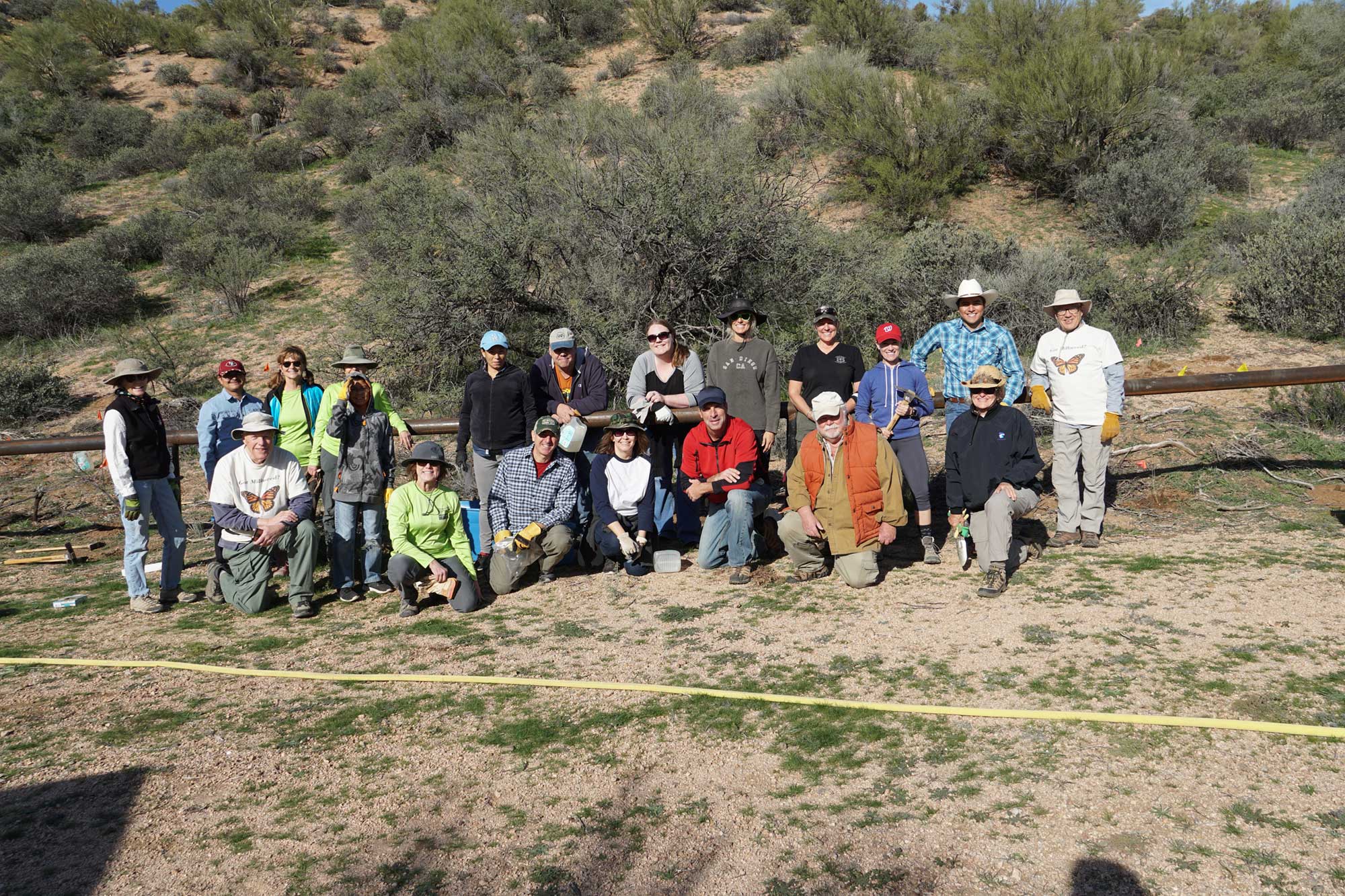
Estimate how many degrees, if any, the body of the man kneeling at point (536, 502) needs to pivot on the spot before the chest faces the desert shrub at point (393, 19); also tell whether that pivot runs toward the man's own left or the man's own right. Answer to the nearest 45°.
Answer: approximately 180°

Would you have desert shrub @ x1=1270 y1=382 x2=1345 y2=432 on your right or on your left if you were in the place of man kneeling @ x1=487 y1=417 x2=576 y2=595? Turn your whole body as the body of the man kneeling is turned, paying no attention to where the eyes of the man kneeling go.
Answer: on your left

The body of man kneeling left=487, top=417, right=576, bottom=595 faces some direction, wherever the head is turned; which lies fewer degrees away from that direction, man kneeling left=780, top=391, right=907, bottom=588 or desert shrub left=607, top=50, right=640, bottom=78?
the man kneeling

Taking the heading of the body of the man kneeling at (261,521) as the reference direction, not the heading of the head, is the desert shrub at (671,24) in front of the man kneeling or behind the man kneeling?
behind

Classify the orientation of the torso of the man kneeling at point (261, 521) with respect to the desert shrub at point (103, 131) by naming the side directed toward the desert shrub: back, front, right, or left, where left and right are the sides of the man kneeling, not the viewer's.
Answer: back

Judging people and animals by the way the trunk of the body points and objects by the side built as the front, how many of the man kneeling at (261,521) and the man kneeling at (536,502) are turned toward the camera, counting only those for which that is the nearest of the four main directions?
2

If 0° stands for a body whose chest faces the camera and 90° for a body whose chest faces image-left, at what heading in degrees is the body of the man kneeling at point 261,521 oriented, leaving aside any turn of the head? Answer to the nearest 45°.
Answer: approximately 0°

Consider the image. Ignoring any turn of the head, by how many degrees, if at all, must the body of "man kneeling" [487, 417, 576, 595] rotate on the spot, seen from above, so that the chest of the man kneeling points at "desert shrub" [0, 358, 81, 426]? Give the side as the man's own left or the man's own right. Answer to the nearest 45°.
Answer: approximately 135° to the man's own right
